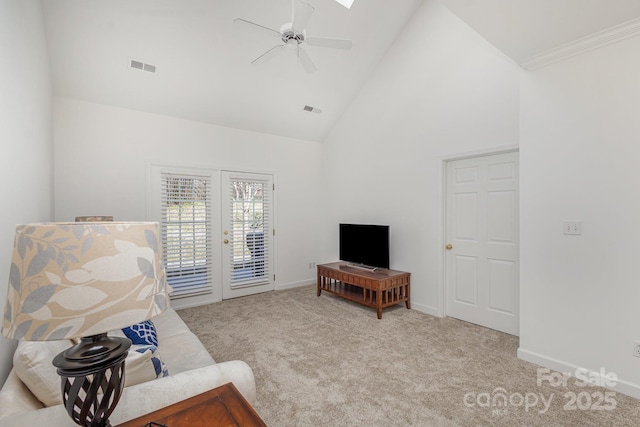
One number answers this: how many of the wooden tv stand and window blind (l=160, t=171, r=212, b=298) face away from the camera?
0

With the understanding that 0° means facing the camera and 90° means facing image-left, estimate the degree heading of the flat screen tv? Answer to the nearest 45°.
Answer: approximately 45°

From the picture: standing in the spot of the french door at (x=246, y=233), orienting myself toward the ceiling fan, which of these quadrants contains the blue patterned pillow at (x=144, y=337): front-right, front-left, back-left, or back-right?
front-right

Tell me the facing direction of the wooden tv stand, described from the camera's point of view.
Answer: facing the viewer and to the left of the viewer

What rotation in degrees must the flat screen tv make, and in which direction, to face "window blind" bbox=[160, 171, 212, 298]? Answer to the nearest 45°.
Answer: approximately 45° to its right

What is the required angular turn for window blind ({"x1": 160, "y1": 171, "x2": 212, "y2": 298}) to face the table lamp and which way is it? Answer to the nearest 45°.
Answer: approximately 45° to its right

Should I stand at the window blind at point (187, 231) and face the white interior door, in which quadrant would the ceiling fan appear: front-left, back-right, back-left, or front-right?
front-right

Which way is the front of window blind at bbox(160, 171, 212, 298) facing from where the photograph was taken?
facing the viewer and to the right of the viewer

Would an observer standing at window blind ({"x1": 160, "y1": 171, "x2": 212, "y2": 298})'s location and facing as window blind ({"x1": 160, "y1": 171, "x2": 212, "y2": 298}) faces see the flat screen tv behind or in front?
in front

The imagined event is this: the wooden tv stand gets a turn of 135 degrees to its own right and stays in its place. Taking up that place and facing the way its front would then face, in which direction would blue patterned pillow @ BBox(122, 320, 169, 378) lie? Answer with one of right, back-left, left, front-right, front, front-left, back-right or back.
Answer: back-left

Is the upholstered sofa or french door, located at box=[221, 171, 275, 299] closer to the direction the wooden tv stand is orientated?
the upholstered sofa

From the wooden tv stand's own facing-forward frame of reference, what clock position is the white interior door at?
The white interior door is roughly at 8 o'clock from the wooden tv stand.

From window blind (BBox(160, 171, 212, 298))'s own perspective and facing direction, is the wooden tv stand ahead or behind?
ahead

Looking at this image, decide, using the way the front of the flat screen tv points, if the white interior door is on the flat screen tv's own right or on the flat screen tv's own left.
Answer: on the flat screen tv's own left
